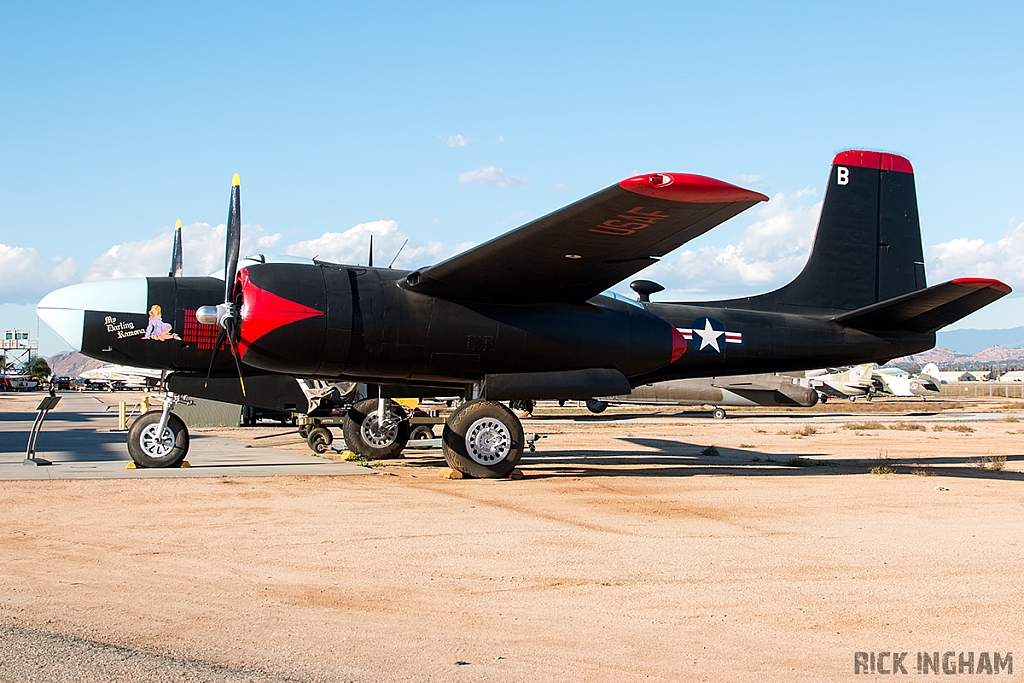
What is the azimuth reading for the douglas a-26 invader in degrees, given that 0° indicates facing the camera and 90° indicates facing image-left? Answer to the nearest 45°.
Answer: approximately 90°

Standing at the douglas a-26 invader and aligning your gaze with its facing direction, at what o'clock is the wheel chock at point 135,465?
The wheel chock is roughly at 12 o'clock from the douglas a-26 invader.
